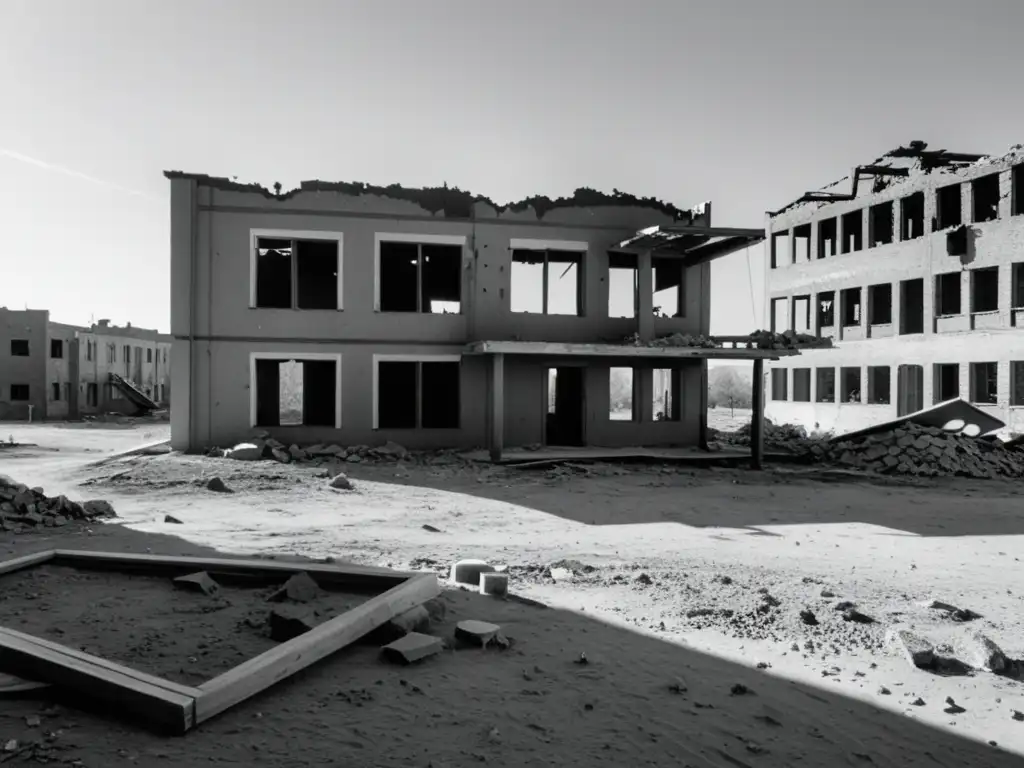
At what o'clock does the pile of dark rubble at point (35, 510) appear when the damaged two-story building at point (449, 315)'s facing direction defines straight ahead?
The pile of dark rubble is roughly at 1 o'clock from the damaged two-story building.

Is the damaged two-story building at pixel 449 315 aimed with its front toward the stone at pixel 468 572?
yes

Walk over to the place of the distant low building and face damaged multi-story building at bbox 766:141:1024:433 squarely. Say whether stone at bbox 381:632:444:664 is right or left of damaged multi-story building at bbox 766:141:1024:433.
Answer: right

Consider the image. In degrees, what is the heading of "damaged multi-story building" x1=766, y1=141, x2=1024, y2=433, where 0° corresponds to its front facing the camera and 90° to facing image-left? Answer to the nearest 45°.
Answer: approximately 45°

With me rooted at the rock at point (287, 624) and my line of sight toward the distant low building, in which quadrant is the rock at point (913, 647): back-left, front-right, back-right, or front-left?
back-right

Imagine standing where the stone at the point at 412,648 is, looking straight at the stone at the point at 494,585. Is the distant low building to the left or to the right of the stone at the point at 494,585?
left

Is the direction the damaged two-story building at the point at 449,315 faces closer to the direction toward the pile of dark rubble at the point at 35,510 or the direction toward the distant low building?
the pile of dark rubble

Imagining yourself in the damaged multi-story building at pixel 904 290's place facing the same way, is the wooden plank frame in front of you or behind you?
in front

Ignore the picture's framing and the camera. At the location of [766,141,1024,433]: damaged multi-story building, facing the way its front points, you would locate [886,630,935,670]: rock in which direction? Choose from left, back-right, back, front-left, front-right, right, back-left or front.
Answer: front-left

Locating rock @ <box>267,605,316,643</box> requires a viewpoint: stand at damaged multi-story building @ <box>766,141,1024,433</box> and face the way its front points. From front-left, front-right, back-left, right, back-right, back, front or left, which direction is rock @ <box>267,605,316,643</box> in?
front-left

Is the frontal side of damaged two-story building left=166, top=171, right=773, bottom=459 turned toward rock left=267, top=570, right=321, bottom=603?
yes

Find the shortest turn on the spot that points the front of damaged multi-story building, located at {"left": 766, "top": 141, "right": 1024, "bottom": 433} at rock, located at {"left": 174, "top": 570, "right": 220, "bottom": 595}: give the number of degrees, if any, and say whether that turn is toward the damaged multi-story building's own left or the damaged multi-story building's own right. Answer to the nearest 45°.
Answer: approximately 45° to the damaged multi-story building's own left
